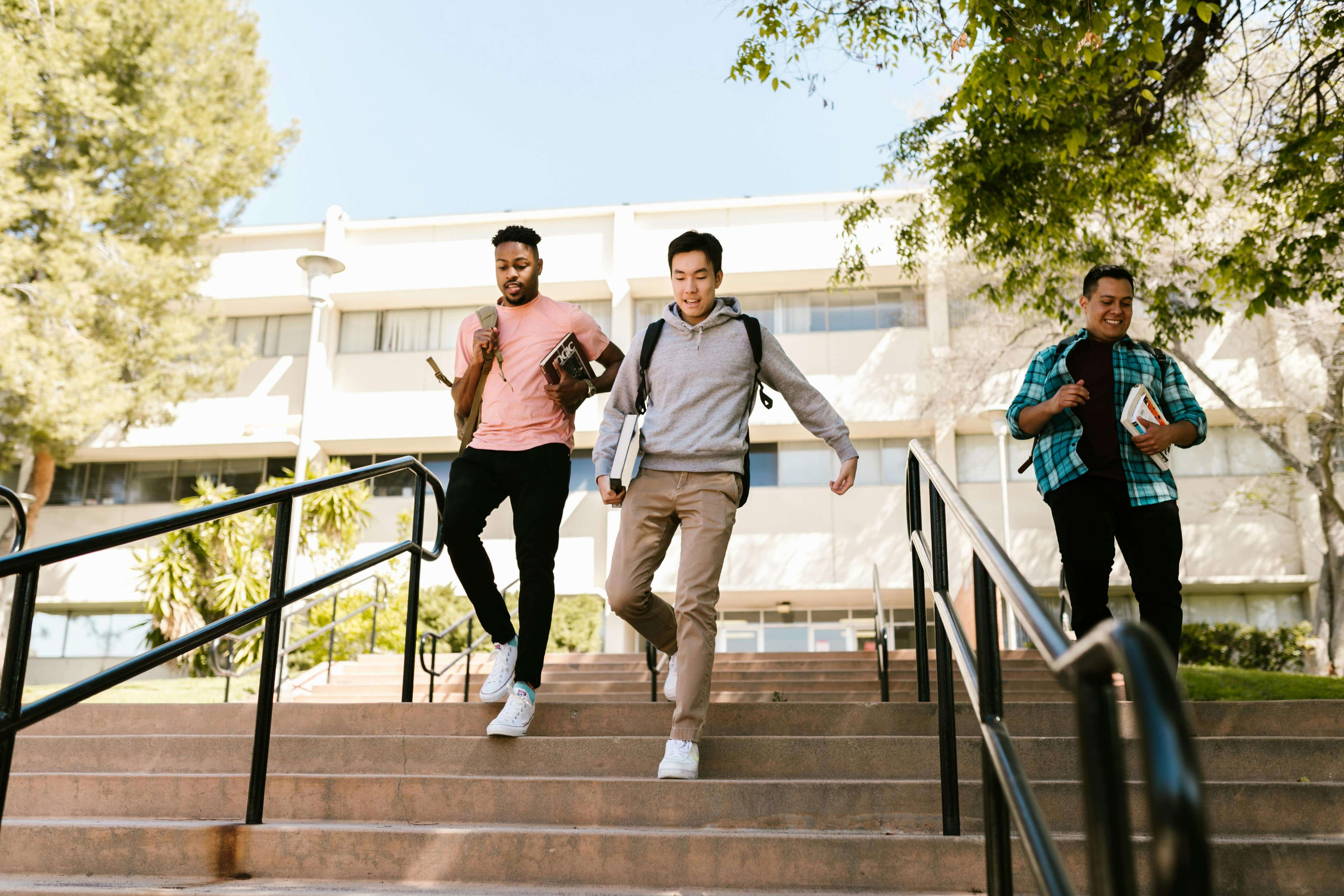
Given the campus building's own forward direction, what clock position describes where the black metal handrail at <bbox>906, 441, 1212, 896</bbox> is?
The black metal handrail is roughly at 12 o'clock from the campus building.

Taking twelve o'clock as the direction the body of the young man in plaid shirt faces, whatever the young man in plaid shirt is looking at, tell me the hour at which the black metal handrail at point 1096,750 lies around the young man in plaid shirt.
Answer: The black metal handrail is roughly at 12 o'clock from the young man in plaid shirt.

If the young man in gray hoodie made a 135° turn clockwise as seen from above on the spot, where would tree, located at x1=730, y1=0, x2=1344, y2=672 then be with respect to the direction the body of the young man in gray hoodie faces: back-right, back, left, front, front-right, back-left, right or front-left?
right

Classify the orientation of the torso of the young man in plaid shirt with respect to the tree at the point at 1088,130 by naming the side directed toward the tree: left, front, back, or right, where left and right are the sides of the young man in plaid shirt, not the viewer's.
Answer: back

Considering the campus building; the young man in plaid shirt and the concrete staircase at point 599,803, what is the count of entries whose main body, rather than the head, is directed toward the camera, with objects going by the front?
3

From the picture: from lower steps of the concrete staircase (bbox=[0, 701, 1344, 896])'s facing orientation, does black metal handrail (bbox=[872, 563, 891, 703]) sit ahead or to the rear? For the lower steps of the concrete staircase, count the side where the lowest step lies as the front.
to the rear

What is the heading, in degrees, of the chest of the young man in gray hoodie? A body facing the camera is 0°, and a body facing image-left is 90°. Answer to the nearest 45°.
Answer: approximately 0°

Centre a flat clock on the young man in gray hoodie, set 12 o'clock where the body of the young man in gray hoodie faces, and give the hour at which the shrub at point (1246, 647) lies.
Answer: The shrub is roughly at 7 o'clock from the young man in gray hoodie.

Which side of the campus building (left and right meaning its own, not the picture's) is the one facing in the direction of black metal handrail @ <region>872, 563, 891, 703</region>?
front

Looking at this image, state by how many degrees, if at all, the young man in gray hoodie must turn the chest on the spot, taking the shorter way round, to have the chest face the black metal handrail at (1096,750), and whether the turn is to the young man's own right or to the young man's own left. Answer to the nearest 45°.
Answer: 0° — they already face it

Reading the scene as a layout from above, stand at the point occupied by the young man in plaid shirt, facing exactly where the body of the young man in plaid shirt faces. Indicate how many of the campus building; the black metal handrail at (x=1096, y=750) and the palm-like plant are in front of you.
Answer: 1

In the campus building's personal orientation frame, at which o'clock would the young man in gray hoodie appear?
The young man in gray hoodie is roughly at 12 o'clock from the campus building.
